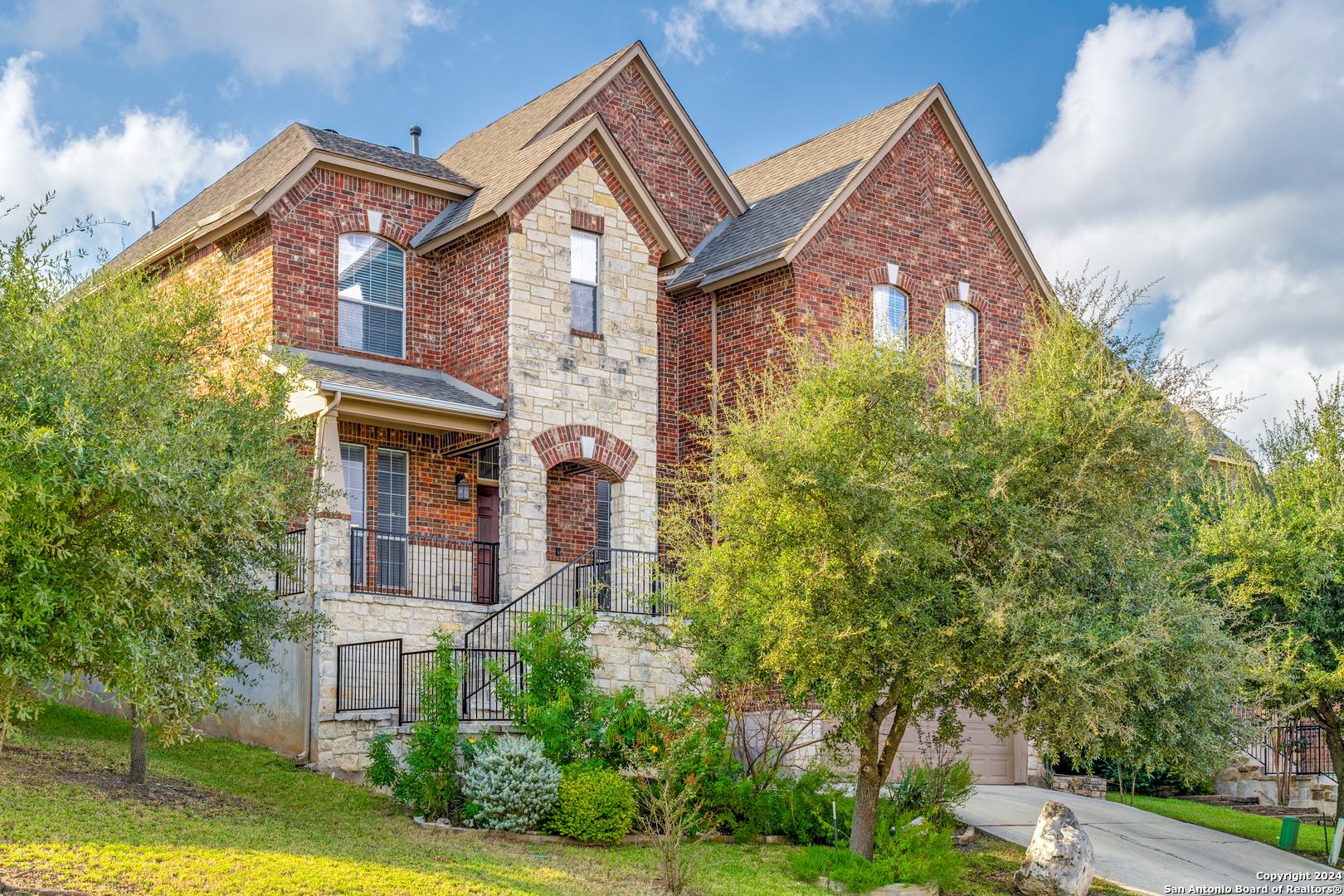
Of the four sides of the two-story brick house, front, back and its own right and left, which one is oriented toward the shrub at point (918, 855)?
front

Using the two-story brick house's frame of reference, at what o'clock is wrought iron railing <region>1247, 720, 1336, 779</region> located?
The wrought iron railing is roughly at 10 o'clock from the two-story brick house.

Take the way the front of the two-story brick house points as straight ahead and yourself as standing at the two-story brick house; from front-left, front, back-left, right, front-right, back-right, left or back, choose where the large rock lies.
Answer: front

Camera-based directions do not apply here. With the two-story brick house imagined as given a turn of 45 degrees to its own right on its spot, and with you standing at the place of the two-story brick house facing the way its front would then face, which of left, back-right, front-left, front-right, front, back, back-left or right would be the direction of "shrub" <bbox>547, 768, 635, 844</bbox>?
front

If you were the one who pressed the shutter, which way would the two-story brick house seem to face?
facing the viewer and to the right of the viewer

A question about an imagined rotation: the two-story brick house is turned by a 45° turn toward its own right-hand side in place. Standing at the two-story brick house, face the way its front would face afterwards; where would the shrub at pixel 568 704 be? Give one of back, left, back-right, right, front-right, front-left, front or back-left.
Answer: front
